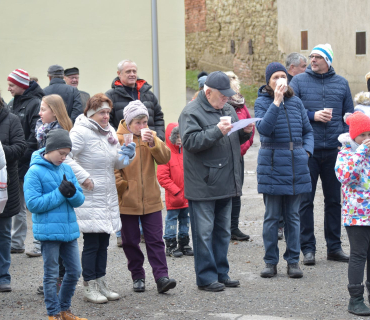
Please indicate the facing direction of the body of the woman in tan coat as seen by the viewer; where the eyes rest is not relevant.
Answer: toward the camera

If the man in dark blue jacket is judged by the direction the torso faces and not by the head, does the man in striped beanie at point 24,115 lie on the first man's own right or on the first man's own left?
on the first man's own right

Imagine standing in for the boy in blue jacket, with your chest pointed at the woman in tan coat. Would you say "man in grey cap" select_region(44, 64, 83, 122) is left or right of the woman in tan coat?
left

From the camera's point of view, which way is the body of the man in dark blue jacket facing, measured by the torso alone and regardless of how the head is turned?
toward the camera

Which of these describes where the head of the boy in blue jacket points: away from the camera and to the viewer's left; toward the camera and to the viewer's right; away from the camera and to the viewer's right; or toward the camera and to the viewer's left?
toward the camera and to the viewer's right

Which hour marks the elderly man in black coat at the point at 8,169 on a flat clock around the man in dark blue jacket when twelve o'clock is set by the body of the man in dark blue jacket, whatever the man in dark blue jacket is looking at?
The elderly man in black coat is roughly at 2 o'clock from the man in dark blue jacket.

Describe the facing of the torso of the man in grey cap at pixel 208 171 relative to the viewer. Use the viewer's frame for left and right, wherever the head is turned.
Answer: facing the viewer and to the right of the viewer

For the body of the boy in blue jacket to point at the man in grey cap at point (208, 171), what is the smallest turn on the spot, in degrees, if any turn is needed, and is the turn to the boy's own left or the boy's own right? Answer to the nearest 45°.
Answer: approximately 90° to the boy's own left

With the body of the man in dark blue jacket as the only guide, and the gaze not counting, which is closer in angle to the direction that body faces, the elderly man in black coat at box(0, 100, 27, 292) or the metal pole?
the elderly man in black coat

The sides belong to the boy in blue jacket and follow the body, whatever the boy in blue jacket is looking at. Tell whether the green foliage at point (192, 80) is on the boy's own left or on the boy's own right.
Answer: on the boy's own left

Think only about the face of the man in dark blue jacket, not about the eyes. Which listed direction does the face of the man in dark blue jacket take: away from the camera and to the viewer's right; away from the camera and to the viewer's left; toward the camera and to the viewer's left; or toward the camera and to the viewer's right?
toward the camera and to the viewer's left

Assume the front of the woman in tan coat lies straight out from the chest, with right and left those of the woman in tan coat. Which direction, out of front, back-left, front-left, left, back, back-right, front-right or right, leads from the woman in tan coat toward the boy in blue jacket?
front-right

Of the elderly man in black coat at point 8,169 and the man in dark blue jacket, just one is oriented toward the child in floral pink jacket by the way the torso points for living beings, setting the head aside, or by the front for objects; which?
the man in dark blue jacket
